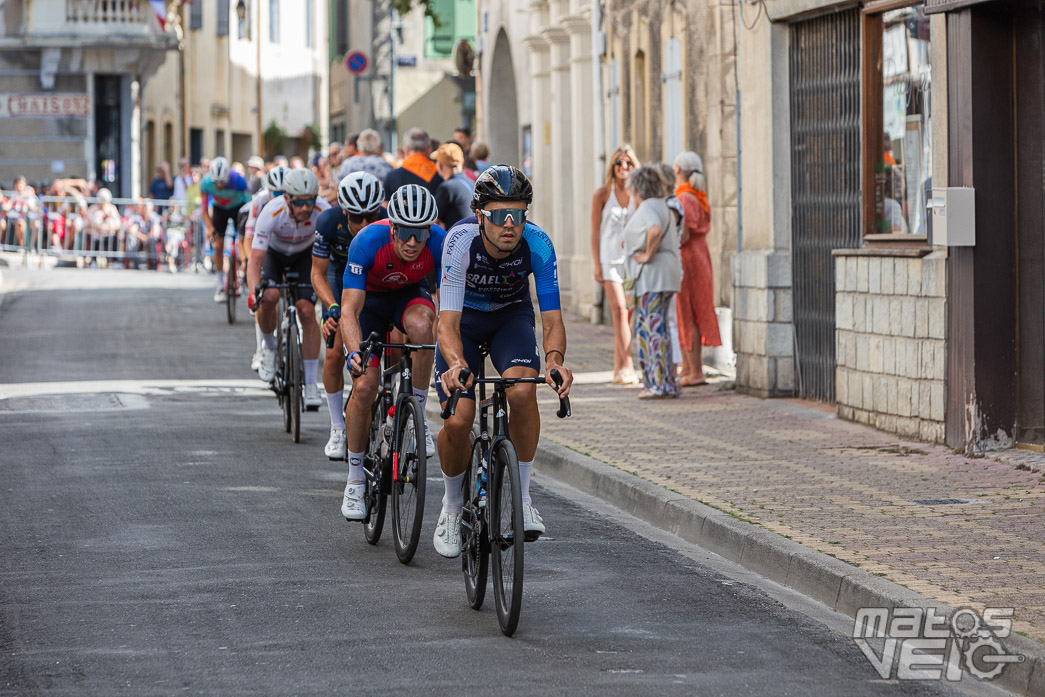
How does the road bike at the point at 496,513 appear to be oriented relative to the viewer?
toward the camera

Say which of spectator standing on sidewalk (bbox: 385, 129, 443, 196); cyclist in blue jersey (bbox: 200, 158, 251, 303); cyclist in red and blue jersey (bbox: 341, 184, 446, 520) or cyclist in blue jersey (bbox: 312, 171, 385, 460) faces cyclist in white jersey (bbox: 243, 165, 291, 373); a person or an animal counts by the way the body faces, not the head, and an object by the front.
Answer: cyclist in blue jersey (bbox: 200, 158, 251, 303)

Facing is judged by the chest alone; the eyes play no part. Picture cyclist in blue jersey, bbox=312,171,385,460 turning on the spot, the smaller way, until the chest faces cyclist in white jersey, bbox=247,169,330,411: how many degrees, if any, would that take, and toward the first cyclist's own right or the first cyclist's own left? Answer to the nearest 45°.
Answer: approximately 180°

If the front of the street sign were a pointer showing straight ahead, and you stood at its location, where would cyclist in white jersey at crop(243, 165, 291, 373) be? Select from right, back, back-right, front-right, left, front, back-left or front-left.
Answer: front

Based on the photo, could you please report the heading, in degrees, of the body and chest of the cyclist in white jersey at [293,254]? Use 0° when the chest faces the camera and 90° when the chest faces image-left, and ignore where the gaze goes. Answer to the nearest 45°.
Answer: approximately 0°

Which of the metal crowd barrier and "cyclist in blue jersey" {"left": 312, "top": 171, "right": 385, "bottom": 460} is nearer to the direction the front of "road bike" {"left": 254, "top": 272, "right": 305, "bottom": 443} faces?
the cyclist in blue jersey

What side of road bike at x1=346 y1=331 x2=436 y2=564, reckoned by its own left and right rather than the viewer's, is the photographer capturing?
front

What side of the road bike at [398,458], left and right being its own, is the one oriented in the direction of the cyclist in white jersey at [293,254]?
back

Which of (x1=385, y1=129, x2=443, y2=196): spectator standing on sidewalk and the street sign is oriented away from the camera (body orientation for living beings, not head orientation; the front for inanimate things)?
the spectator standing on sidewalk

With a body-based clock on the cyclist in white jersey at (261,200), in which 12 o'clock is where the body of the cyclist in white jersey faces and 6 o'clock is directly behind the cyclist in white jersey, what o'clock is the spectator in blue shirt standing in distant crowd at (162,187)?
The spectator in blue shirt standing in distant crowd is roughly at 6 o'clock from the cyclist in white jersey.

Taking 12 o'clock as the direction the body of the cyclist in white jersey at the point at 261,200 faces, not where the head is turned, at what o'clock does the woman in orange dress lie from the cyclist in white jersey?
The woman in orange dress is roughly at 9 o'clock from the cyclist in white jersey.

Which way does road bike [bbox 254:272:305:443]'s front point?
toward the camera

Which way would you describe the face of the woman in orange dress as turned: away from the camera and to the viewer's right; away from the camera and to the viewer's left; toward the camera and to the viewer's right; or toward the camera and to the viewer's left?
away from the camera and to the viewer's left

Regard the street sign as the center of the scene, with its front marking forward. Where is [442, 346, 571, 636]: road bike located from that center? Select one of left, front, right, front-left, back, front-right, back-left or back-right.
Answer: front

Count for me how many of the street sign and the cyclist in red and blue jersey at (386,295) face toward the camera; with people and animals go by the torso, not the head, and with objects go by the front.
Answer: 2

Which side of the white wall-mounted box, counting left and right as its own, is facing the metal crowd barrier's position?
right

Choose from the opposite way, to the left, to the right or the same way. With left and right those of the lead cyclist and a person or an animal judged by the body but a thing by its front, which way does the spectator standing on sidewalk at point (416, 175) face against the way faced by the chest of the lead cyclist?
the opposite way

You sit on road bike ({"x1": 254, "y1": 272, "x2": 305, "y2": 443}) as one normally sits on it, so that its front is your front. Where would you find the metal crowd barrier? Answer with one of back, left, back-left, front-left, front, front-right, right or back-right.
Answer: back
